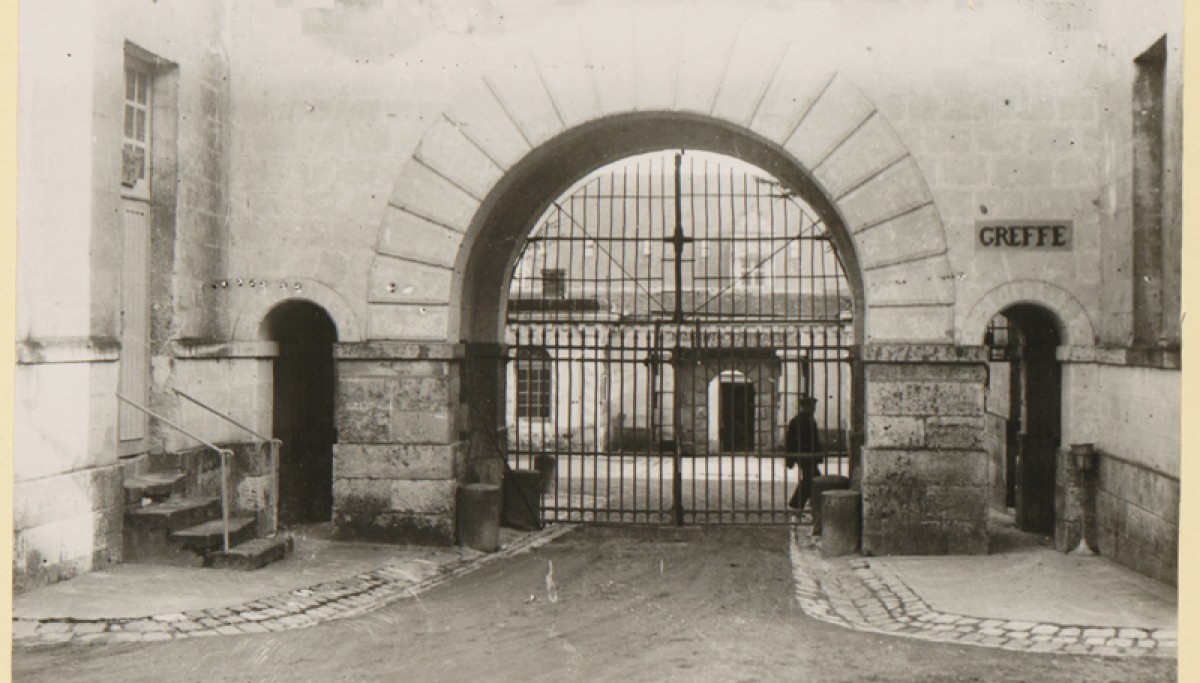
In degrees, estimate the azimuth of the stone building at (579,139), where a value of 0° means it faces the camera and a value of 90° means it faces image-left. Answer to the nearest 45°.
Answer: approximately 0°
